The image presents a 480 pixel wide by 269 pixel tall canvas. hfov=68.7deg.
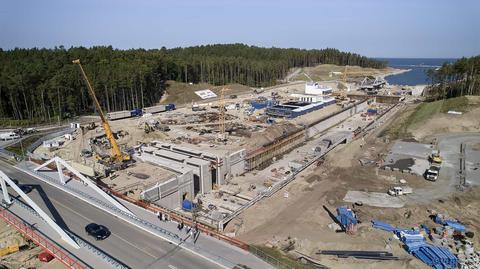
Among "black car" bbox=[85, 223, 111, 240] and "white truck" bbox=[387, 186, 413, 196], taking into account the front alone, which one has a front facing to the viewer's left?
the white truck

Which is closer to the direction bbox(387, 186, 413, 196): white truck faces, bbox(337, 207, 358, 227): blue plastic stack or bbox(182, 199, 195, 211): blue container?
the blue container

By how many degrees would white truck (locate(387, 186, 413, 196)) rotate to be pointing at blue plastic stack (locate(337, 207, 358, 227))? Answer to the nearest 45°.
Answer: approximately 45° to its left

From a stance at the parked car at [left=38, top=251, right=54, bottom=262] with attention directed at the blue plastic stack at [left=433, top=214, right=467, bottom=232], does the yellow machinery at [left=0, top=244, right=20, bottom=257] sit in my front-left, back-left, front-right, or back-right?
back-left

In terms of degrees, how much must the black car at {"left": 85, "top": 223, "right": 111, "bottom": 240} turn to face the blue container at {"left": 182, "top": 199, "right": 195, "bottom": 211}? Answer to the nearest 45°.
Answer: approximately 90° to its left

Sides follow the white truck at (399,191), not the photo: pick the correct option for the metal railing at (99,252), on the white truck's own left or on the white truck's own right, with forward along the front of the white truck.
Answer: on the white truck's own left

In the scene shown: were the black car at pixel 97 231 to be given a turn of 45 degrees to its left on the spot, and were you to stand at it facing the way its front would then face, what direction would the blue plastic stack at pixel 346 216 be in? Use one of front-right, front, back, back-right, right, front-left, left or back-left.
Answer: front

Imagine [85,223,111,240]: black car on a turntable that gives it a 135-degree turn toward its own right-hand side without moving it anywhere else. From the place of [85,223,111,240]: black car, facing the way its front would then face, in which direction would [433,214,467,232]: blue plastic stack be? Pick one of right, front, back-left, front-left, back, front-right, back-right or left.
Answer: back

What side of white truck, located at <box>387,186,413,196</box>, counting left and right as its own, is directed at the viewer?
left

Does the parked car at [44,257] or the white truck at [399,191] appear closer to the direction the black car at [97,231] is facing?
the white truck

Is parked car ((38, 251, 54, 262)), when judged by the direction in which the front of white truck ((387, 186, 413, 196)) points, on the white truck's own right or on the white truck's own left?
on the white truck's own left

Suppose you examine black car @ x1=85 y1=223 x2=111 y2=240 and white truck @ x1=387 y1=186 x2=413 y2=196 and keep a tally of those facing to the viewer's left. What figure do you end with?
1

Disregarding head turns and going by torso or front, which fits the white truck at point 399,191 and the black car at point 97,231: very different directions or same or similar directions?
very different directions

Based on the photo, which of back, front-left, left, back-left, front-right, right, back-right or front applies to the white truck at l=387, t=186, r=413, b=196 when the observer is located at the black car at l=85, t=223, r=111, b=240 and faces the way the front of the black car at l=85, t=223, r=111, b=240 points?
front-left
